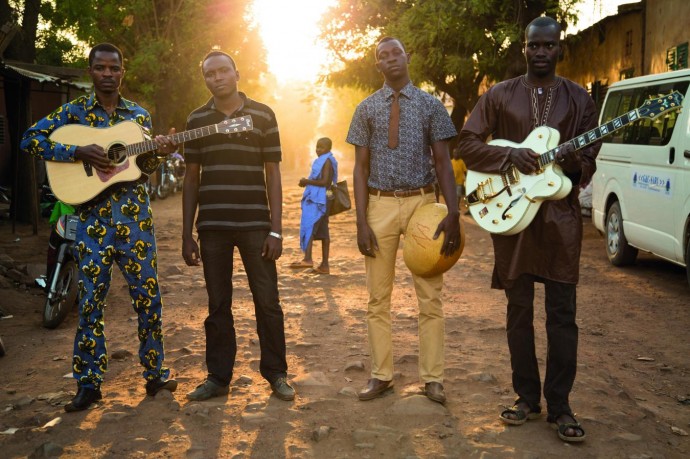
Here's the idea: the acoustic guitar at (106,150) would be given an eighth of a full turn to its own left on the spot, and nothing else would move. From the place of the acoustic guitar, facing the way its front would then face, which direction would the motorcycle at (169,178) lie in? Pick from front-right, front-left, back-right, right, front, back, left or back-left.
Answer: back-left

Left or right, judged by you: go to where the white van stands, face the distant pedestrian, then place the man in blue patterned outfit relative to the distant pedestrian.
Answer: left

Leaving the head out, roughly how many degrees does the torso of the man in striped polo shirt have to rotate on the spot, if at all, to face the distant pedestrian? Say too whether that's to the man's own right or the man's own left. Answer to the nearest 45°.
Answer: approximately 180°

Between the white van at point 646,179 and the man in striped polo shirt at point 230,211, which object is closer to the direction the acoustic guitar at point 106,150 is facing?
the man in striped polo shirt

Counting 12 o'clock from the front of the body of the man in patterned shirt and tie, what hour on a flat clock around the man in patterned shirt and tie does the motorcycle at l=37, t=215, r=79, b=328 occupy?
The motorcycle is roughly at 4 o'clock from the man in patterned shirt and tie.

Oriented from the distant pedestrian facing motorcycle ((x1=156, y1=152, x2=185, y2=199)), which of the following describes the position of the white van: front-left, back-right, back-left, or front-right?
back-right

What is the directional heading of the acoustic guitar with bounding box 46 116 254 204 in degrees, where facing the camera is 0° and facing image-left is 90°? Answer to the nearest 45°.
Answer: approximately 0°
